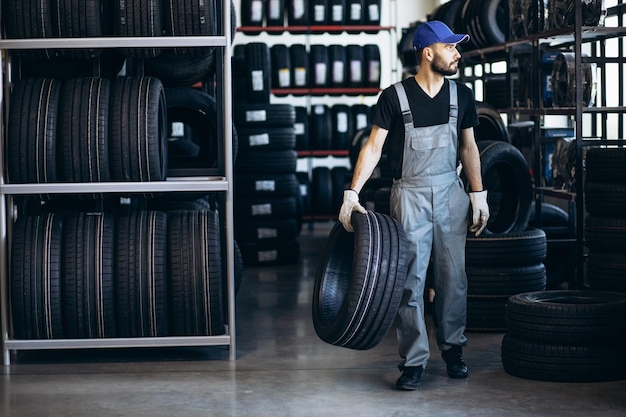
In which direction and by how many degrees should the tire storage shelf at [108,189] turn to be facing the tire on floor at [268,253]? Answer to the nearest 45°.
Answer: approximately 180°

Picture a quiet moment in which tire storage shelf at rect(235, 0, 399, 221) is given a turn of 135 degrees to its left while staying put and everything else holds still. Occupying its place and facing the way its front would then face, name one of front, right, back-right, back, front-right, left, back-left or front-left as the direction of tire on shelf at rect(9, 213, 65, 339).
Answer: back-right

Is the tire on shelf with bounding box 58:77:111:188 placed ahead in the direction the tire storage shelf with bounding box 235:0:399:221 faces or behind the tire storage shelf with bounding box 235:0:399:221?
ahead

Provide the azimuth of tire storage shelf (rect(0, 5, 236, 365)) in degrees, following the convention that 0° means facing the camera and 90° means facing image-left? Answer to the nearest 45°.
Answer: approximately 0°

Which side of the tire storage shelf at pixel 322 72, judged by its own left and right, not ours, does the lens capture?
front

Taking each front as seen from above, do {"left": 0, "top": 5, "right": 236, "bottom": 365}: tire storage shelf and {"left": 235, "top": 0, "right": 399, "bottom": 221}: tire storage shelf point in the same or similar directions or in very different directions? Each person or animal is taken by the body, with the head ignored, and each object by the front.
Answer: same or similar directions

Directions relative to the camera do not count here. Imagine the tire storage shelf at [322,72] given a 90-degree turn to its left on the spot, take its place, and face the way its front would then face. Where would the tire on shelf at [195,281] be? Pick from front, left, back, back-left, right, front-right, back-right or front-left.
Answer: right

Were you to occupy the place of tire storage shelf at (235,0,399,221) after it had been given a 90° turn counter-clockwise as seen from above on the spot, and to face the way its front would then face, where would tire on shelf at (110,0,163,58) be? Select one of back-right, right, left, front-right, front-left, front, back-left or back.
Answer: right

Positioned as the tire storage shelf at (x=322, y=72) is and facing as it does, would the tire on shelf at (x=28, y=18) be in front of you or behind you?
in front

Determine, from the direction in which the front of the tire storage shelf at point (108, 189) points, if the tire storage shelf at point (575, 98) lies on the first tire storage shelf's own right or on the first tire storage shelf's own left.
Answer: on the first tire storage shelf's own left

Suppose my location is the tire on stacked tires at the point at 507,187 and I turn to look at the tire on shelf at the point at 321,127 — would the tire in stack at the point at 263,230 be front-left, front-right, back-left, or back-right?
front-left

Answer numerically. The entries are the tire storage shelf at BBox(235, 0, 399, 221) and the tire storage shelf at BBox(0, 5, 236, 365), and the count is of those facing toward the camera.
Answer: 2
